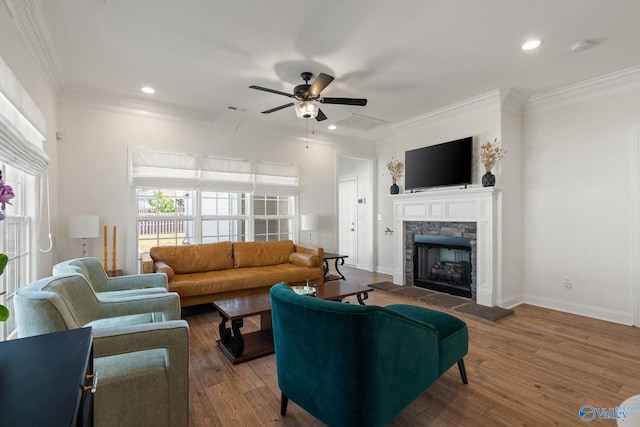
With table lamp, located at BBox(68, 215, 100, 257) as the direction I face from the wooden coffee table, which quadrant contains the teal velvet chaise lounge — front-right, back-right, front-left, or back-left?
back-left

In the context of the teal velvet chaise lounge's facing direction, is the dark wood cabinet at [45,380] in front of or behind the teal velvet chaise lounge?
behind

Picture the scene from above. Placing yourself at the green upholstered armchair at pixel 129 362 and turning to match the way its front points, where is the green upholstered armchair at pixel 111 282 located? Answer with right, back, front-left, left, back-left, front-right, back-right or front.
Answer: left

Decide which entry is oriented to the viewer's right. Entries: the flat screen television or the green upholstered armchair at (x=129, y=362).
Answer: the green upholstered armchair

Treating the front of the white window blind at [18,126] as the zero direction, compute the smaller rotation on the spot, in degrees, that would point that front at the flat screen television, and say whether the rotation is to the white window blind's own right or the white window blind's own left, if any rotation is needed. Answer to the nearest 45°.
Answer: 0° — it already faces it

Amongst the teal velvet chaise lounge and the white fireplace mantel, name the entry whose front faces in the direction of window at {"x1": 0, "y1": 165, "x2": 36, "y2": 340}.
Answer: the white fireplace mantel

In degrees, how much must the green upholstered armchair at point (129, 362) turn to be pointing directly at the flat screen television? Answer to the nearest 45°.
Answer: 0° — it already faces it

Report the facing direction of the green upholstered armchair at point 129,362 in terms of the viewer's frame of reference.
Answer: facing to the right of the viewer

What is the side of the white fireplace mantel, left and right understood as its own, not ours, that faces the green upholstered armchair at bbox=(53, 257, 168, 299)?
front

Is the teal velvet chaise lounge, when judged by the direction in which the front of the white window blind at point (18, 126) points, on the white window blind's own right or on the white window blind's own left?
on the white window blind's own right

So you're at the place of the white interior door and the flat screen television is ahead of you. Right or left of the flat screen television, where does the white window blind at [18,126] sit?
right

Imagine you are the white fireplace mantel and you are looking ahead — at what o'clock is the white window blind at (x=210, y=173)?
The white window blind is roughly at 1 o'clock from the white fireplace mantel.

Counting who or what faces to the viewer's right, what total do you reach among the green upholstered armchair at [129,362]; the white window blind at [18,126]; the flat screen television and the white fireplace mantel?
2

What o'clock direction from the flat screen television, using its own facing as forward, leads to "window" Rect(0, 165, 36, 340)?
The window is roughly at 12 o'clock from the flat screen television.

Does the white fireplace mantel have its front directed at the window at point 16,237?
yes
